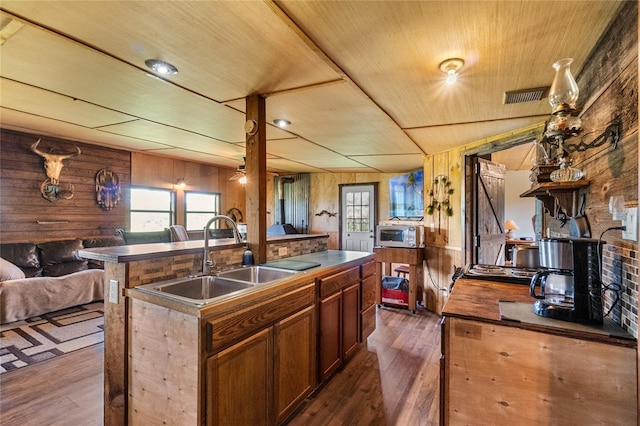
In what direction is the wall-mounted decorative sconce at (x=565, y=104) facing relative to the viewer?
to the viewer's left

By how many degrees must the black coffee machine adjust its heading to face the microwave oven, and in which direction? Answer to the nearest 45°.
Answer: approximately 45° to its right

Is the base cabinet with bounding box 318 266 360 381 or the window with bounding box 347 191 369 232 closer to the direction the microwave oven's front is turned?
the base cabinet

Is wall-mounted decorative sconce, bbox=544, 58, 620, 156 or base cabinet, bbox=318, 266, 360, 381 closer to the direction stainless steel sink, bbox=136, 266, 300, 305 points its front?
the wall-mounted decorative sconce

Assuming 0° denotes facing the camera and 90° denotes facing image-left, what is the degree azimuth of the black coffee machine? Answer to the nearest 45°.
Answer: approximately 90°

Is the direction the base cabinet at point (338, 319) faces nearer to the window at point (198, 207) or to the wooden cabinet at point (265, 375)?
the wooden cabinet

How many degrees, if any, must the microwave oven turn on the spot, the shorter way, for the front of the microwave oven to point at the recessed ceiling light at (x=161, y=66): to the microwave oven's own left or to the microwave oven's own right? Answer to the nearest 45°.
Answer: approximately 45° to the microwave oven's own right

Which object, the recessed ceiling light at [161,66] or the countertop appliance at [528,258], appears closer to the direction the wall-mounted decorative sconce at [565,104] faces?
the recessed ceiling light

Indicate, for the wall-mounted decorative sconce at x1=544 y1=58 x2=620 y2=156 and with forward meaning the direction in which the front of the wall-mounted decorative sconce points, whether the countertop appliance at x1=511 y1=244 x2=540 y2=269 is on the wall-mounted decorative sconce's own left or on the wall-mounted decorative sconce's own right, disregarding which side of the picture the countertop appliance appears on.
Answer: on the wall-mounted decorative sconce's own right

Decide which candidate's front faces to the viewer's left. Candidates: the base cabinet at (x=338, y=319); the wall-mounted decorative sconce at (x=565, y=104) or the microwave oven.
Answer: the wall-mounted decorative sconce
